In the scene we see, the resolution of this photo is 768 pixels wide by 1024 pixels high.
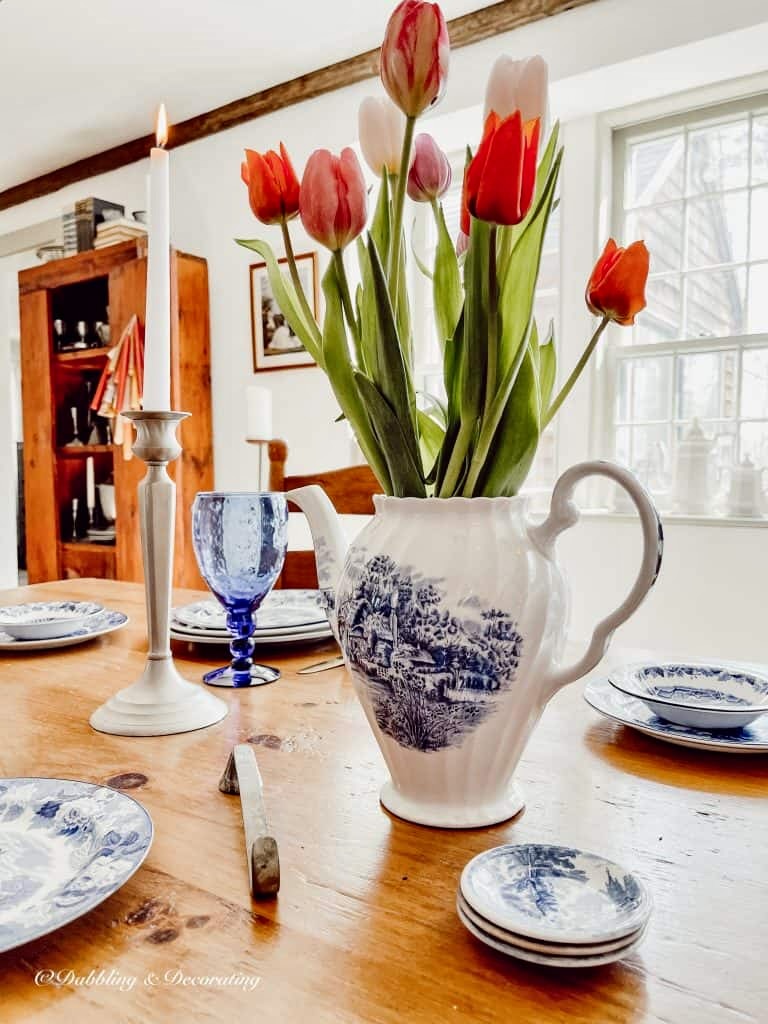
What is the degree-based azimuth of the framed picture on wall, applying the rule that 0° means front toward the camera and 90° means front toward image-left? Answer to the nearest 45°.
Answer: approximately 45°

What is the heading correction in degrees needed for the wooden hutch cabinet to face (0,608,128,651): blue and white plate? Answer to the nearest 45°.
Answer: approximately 45° to its left

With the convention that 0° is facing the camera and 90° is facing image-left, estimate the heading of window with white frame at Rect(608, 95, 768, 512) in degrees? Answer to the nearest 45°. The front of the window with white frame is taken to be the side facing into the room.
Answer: approximately 45°

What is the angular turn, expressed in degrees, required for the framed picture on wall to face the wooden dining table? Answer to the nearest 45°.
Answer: approximately 45° to its left

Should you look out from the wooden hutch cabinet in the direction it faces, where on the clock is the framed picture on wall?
The framed picture on wall is roughly at 9 o'clock from the wooden hutch cabinet.
